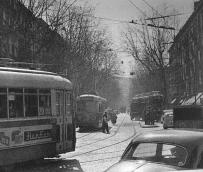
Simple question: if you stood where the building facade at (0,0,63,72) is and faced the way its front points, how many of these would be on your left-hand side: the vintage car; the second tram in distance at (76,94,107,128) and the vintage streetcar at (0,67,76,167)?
1

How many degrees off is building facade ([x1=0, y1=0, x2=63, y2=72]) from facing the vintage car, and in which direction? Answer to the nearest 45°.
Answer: approximately 45° to its right

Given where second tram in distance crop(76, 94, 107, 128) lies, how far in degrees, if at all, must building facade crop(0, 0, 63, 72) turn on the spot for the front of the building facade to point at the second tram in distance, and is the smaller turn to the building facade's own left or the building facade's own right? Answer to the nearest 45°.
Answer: approximately 90° to the building facade's own left

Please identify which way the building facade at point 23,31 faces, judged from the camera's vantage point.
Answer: facing the viewer and to the right of the viewer

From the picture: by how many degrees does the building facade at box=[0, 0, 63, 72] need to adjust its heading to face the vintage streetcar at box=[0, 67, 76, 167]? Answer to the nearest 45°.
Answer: approximately 45° to its right

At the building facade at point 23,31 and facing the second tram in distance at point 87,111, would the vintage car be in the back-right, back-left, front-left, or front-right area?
back-right

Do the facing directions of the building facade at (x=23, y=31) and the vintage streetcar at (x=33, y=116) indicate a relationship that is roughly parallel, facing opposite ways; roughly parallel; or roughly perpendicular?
roughly perpendicular
